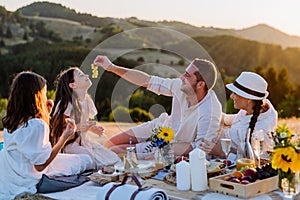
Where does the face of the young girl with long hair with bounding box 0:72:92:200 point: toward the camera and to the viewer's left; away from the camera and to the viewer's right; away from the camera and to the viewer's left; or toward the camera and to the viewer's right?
away from the camera and to the viewer's right

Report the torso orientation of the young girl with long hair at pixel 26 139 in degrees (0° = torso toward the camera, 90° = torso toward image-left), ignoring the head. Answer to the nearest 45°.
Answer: approximately 225°

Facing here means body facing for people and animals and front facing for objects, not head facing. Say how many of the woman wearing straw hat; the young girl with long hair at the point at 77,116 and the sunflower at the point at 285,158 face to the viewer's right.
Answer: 1

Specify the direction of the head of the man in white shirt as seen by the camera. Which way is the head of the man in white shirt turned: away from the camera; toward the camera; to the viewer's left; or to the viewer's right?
to the viewer's left

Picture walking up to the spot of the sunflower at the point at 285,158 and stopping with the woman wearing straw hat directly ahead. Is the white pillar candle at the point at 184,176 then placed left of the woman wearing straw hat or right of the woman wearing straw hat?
left

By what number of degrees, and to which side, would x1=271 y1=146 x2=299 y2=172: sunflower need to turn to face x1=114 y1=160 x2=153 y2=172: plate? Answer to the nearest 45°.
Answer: approximately 135° to its right

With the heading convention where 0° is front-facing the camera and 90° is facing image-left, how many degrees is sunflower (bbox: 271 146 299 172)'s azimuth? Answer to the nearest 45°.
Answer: approximately 0°

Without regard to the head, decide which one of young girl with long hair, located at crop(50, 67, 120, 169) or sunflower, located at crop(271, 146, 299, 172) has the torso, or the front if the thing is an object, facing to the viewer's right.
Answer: the young girl with long hair

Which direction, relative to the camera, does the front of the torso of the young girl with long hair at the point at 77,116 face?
to the viewer's right

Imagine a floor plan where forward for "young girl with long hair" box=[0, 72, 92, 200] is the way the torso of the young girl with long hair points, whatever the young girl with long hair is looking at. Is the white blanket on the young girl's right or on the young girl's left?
on the young girl's right

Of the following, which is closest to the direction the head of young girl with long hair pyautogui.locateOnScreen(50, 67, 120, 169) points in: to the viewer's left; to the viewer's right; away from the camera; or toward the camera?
to the viewer's right

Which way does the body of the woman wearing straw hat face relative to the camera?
to the viewer's left

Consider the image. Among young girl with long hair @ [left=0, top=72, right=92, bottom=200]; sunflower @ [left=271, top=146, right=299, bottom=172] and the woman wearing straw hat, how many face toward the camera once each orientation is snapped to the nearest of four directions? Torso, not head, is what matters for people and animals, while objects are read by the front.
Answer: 1
